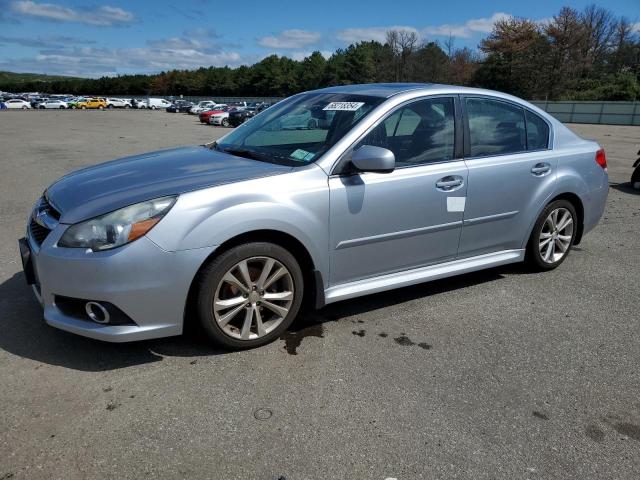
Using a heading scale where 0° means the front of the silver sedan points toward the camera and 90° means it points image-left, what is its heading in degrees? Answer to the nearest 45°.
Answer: approximately 45°

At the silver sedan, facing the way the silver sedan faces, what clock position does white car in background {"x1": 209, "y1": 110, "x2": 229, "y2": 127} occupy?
The white car in background is roughly at 4 o'clock from the silver sedan.
